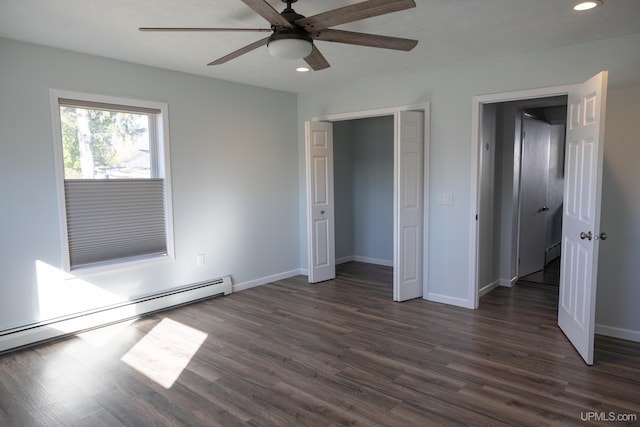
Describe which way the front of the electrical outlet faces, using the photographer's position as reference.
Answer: facing the viewer and to the right of the viewer

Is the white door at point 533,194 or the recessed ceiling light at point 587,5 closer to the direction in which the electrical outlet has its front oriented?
the recessed ceiling light

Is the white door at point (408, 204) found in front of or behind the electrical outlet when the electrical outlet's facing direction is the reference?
in front

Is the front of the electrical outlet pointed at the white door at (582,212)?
yes

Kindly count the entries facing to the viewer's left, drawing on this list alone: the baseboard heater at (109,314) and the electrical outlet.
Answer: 0

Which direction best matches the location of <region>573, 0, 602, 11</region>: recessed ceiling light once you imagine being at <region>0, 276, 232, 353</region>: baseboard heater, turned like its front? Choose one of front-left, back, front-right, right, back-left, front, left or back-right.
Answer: front

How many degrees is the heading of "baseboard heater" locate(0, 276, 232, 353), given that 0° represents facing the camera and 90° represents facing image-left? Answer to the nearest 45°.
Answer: approximately 315°

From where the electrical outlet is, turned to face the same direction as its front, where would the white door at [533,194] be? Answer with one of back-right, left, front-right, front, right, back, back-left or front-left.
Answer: front-left

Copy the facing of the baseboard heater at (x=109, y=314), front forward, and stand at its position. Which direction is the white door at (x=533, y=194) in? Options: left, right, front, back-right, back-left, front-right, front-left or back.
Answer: front-left

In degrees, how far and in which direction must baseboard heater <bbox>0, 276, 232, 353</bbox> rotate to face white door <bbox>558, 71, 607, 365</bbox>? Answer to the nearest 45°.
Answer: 0° — it already faces it
